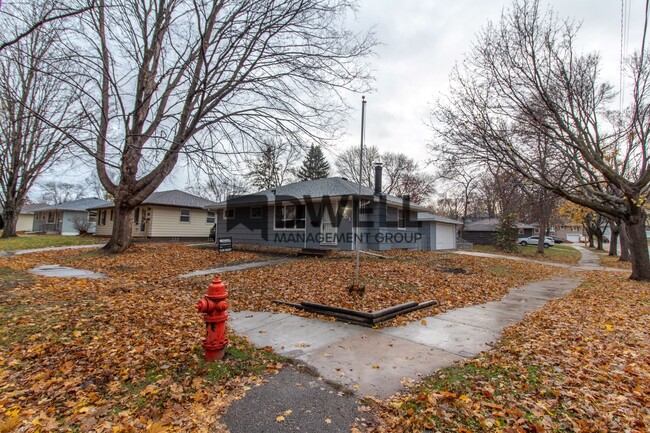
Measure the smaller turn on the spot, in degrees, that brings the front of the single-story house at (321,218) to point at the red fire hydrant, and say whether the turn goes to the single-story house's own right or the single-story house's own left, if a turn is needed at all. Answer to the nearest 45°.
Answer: approximately 45° to the single-story house's own left

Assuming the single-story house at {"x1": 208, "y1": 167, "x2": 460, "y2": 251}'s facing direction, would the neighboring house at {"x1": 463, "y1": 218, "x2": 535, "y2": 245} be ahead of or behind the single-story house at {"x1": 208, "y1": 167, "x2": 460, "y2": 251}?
behind

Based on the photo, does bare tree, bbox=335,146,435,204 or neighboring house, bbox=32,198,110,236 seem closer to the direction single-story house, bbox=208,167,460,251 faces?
the neighboring house

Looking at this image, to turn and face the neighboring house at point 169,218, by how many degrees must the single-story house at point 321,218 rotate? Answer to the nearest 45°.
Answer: approximately 90° to its right

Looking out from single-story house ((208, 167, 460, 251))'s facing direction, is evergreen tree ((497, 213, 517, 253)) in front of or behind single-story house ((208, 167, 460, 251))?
behind

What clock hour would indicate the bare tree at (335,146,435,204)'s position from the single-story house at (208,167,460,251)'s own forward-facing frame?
The bare tree is roughly at 5 o'clock from the single-story house.

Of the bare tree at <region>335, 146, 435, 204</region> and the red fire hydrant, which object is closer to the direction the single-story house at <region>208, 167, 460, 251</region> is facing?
the red fire hydrant

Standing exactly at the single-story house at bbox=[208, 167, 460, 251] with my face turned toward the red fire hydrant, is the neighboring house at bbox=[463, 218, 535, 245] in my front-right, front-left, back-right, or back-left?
back-left

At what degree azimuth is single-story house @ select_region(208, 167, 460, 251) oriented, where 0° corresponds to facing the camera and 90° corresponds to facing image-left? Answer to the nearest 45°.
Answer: approximately 45°

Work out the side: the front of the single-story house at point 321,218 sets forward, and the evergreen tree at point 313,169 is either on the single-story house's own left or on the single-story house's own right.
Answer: on the single-story house's own right

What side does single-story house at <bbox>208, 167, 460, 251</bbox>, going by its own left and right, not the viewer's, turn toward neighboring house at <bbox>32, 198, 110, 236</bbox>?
right

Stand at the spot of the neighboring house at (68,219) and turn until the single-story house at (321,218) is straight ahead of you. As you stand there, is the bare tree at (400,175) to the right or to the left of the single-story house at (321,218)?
left
